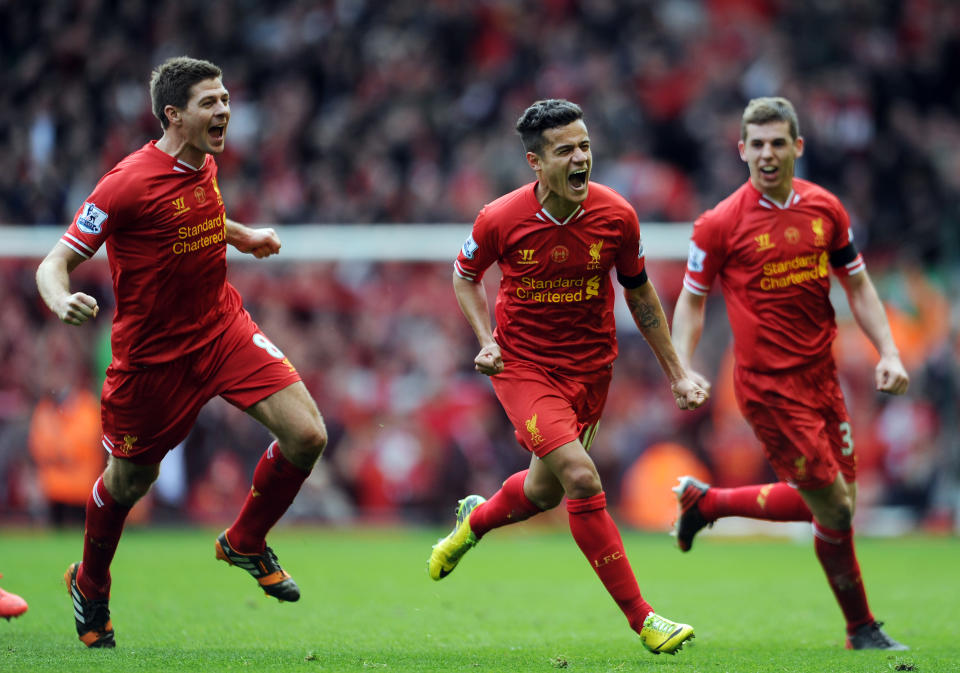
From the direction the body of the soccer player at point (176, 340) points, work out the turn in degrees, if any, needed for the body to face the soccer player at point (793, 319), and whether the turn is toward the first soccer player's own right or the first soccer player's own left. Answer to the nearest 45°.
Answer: approximately 45° to the first soccer player's own left

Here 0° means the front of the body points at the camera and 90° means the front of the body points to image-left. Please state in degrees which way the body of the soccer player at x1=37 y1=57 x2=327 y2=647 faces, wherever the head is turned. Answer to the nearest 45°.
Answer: approximately 315°

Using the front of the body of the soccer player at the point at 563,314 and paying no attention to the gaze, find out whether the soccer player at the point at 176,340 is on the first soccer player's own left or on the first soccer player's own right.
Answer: on the first soccer player's own right

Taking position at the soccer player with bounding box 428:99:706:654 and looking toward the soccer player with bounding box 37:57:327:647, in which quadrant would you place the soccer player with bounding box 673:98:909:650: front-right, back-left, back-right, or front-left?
back-right

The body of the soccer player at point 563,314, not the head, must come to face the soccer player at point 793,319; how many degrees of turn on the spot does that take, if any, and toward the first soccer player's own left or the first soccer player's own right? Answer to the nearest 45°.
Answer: approximately 90° to the first soccer player's own left

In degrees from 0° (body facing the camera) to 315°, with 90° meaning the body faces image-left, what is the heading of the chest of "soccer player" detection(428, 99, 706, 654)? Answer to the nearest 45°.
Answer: approximately 315°
